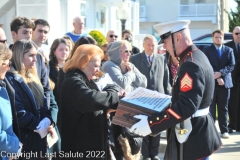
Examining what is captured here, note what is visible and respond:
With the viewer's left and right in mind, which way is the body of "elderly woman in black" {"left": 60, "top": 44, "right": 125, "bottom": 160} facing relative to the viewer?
facing to the right of the viewer

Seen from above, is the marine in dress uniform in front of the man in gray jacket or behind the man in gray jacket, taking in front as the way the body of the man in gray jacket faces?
in front

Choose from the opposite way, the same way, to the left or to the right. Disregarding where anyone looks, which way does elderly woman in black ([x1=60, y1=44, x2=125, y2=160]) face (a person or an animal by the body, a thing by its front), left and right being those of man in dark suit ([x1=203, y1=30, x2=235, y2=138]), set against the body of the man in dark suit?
to the left

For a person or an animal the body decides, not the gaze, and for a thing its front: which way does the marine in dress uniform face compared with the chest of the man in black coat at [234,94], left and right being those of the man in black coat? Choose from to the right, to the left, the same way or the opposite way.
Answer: to the right

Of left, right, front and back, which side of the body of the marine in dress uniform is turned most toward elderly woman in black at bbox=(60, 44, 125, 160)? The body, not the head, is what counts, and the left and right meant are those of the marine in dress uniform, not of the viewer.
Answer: front

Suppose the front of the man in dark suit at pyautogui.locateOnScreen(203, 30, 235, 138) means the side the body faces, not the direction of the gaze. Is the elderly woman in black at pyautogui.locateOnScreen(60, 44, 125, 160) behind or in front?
in front

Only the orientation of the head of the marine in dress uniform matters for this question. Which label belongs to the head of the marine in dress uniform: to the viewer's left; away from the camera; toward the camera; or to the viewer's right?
to the viewer's left

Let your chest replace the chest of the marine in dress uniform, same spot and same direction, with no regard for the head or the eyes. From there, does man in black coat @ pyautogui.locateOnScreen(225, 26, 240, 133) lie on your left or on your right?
on your right

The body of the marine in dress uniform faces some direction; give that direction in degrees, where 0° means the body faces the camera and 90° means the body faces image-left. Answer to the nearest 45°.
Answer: approximately 90°

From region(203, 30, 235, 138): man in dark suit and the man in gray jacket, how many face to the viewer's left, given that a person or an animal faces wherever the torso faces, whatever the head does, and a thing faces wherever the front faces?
0

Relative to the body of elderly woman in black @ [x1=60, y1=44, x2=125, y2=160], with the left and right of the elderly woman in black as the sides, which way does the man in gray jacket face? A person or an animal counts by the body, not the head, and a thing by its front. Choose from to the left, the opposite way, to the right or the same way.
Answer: to the right
